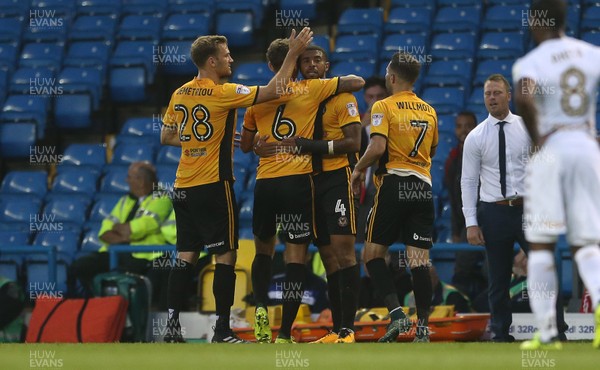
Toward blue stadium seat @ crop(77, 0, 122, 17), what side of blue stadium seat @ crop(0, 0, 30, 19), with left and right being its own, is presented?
left

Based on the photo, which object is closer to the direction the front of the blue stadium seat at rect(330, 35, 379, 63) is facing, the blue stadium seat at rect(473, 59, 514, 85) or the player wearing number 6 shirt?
the player wearing number 6 shirt

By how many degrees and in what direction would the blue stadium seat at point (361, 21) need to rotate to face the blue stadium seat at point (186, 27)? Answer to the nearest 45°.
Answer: approximately 90° to its right

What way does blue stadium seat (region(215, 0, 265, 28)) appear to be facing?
toward the camera

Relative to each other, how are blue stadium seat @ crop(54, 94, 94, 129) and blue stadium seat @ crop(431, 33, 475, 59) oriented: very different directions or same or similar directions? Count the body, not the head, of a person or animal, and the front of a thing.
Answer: same or similar directions

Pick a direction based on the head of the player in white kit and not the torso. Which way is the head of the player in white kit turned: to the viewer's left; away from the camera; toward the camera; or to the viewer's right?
away from the camera

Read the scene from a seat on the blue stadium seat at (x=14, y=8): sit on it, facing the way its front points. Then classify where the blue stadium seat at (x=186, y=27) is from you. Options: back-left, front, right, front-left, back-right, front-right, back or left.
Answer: front-left

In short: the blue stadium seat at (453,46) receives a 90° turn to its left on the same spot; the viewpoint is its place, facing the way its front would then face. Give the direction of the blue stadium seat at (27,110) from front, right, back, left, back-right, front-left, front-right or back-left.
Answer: back

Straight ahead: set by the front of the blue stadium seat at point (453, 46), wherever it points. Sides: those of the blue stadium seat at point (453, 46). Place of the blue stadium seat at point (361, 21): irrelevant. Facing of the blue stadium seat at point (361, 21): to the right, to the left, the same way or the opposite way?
the same way

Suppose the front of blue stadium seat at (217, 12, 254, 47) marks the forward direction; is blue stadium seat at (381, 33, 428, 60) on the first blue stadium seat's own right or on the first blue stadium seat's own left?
on the first blue stadium seat's own left

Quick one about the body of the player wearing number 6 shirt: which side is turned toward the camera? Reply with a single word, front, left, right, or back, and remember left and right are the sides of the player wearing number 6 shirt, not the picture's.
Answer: back

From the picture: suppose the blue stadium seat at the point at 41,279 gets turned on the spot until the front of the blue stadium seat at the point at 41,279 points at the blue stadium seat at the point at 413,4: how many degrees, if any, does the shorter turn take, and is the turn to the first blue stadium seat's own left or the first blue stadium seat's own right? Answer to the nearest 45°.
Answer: approximately 90° to the first blue stadium seat's own left

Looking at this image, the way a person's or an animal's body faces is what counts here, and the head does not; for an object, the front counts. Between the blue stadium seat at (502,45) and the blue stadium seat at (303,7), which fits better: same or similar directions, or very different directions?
same or similar directions

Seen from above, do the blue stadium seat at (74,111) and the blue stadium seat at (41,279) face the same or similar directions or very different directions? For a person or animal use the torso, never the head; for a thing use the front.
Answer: same or similar directions

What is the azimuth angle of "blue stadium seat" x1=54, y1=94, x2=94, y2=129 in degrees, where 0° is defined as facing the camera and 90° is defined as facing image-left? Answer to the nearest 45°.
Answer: approximately 0°

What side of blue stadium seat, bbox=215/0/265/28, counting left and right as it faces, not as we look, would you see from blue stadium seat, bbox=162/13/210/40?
right

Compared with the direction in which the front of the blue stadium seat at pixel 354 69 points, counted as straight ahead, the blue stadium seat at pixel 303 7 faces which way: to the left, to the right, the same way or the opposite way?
the same way

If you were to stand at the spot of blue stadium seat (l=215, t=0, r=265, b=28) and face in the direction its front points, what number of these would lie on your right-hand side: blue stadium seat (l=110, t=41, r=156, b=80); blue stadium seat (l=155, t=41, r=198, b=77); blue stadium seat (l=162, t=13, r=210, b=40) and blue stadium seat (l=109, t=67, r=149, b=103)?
4

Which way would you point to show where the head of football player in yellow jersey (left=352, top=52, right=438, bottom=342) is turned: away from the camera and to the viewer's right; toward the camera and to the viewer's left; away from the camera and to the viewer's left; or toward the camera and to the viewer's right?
away from the camera and to the viewer's left

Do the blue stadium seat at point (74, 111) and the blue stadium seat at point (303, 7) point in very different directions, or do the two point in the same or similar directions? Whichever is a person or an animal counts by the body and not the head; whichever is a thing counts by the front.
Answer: same or similar directions

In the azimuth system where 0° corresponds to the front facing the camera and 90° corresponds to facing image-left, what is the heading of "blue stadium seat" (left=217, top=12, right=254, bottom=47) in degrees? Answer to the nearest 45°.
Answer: approximately 0°

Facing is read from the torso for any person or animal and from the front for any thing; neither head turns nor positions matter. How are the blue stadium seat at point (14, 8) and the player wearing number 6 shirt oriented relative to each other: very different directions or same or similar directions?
very different directions
